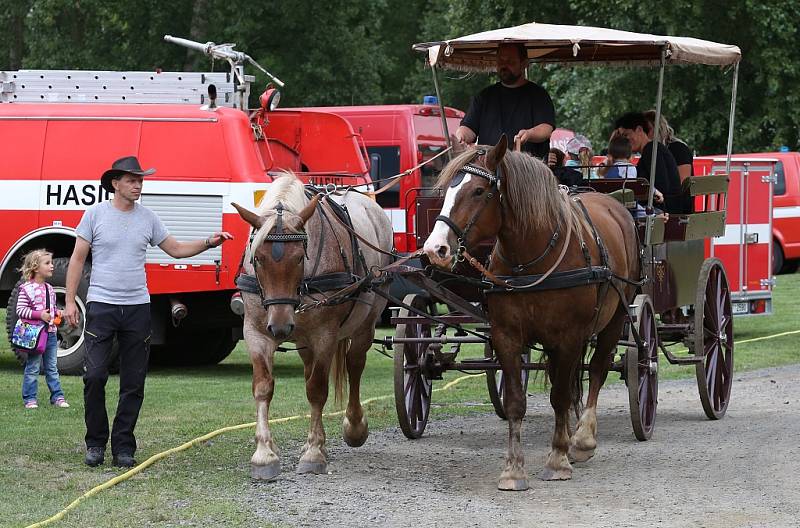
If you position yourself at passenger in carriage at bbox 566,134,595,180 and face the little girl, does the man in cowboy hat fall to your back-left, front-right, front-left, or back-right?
front-left

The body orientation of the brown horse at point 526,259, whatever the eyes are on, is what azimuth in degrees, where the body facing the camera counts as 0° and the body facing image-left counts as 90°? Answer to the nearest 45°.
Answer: approximately 45°

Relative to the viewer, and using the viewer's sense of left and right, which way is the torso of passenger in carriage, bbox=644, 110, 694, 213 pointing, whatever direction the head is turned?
facing to the left of the viewer

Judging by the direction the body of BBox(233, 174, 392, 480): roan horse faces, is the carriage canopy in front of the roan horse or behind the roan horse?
behind

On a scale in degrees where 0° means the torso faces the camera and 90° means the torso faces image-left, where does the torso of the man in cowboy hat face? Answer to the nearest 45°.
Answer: approximately 0°

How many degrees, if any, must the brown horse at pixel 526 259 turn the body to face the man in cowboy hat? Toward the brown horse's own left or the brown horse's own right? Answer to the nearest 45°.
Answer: approximately 45° to the brown horse's own right

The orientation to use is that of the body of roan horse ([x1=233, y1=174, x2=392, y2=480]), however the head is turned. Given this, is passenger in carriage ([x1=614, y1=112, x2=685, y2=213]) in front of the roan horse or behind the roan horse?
behind

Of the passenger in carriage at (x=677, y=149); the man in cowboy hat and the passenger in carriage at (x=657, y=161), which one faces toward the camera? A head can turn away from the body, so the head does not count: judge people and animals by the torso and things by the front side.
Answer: the man in cowboy hat

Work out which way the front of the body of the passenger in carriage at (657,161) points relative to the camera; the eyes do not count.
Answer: to the viewer's left

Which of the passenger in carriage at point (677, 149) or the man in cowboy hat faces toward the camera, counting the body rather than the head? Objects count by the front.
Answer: the man in cowboy hat
